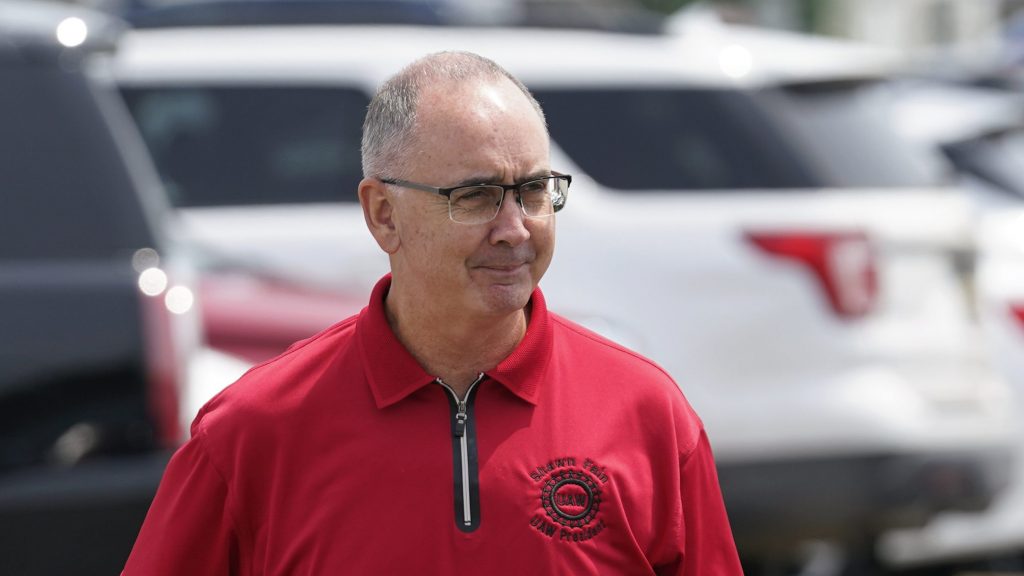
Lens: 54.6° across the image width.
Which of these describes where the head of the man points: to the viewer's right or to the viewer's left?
to the viewer's right

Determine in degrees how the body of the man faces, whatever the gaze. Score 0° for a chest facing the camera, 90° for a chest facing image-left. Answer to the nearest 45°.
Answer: approximately 0°
